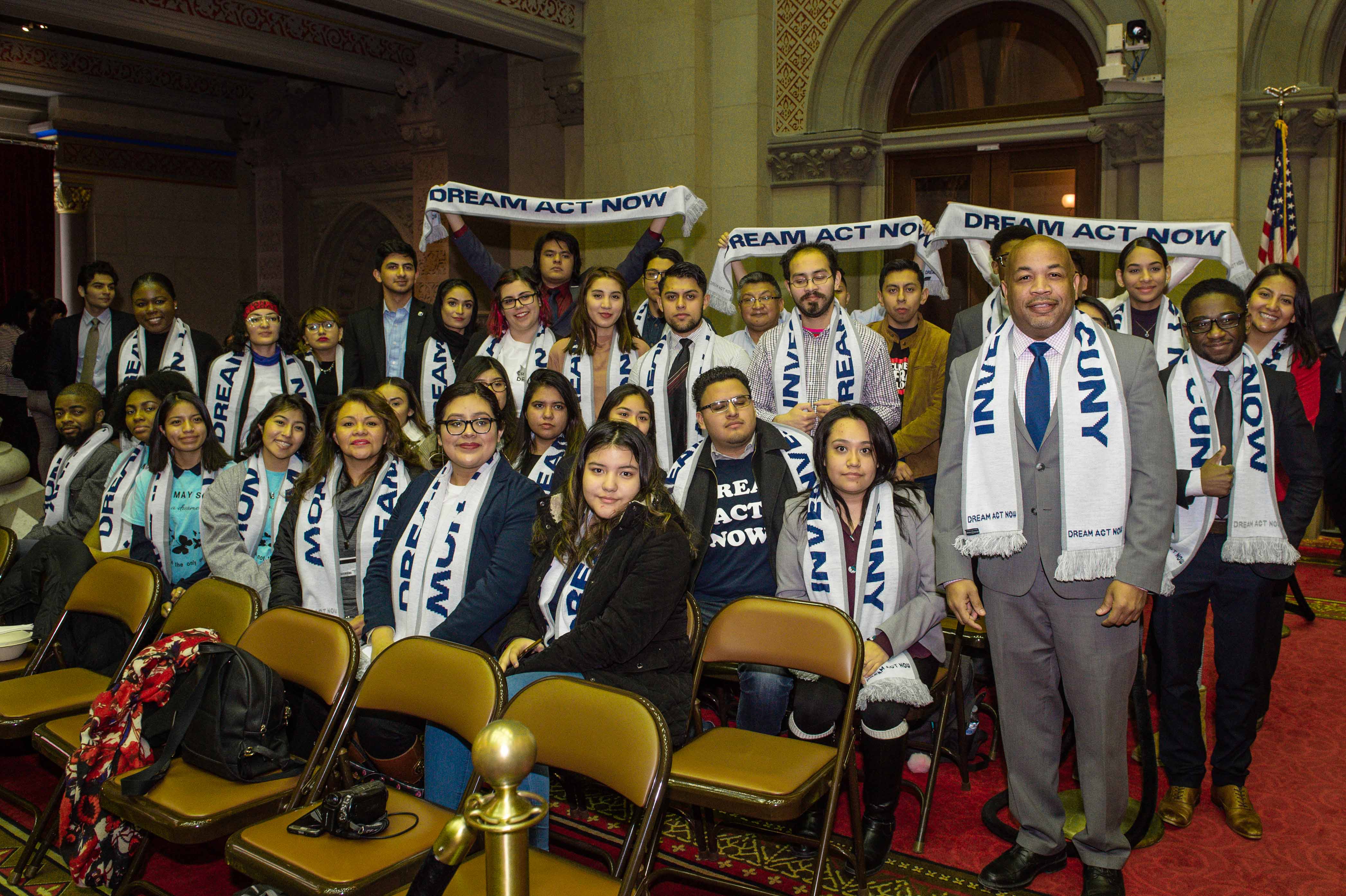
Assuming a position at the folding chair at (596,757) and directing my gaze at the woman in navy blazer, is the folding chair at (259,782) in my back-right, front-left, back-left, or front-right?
front-left

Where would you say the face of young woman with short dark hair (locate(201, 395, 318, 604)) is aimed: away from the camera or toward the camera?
toward the camera

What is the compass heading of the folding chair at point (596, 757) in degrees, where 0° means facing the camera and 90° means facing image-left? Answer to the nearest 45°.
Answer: approximately 45°

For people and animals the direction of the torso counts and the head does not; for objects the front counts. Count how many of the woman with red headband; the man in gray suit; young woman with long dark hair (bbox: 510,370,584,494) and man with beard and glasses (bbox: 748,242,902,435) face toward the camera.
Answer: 4

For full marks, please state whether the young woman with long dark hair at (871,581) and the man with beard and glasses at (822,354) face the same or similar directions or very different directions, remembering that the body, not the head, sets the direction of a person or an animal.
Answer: same or similar directions

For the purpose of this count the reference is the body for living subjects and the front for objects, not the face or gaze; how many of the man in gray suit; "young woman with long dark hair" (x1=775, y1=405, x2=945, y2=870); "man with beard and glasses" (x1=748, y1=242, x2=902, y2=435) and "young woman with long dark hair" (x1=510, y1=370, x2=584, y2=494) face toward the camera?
4

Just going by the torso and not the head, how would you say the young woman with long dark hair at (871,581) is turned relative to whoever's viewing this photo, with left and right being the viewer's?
facing the viewer

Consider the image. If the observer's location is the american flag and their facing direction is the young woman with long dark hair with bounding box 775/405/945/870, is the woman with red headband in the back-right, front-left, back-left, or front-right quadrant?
front-right

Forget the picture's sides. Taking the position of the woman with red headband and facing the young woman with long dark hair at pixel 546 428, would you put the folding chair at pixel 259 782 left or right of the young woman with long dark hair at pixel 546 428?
right

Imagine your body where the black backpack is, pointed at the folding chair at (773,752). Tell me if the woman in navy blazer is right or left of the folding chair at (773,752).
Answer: left

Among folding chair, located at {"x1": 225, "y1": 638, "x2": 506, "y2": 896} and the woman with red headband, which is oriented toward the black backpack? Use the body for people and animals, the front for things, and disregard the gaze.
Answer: the woman with red headband

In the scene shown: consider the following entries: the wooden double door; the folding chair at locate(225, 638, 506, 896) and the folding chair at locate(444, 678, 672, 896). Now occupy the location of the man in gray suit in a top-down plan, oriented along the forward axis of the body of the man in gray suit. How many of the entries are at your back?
1

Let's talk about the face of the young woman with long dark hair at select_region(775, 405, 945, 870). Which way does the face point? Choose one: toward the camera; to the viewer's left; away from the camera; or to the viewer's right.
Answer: toward the camera

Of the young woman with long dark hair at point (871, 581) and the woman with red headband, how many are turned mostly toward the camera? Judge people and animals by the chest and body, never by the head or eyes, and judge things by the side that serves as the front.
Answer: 2

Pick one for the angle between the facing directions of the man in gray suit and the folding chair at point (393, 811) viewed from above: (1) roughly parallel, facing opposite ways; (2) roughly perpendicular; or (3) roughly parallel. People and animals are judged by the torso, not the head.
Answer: roughly parallel

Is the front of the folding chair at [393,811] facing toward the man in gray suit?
no

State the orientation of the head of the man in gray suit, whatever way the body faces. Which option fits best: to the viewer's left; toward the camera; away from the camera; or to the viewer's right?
toward the camera

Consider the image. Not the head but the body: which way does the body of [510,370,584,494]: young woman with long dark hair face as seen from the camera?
toward the camera
